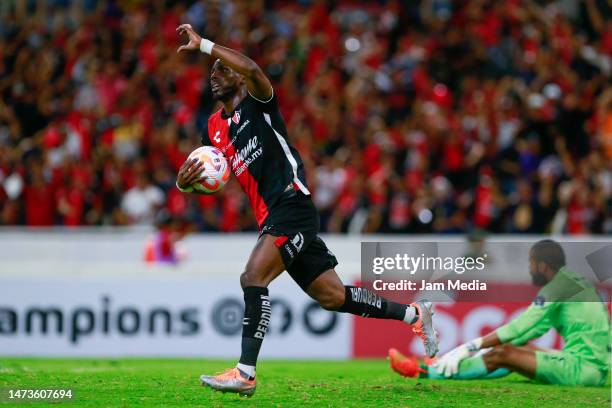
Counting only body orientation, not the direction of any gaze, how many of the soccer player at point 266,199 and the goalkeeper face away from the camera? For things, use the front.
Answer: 0

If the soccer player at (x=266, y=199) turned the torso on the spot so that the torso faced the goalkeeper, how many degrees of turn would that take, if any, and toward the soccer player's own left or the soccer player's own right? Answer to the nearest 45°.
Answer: approximately 180°

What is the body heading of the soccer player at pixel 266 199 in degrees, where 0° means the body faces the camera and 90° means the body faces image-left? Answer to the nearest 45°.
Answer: approximately 45°

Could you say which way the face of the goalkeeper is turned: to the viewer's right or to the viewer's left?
to the viewer's left

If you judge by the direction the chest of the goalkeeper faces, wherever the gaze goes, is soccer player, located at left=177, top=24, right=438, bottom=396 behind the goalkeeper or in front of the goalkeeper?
in front

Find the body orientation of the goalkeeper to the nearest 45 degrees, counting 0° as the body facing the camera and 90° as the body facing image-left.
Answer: approximately 90°
